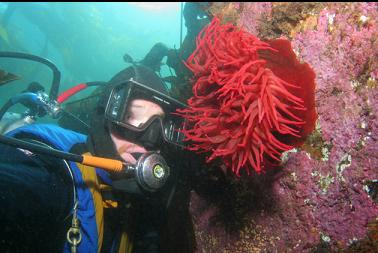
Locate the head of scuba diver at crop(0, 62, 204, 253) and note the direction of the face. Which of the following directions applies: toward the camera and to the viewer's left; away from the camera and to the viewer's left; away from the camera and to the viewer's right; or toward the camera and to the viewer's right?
toward the camera and to the viewer's right

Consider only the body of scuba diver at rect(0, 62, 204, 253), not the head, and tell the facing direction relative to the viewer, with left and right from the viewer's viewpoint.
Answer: facing the viewer and to the right of the viewer
